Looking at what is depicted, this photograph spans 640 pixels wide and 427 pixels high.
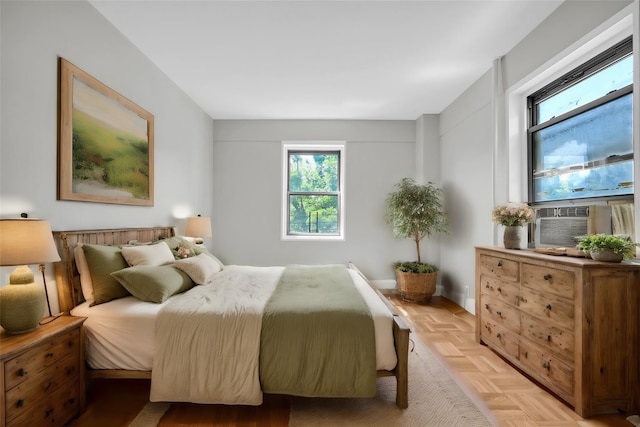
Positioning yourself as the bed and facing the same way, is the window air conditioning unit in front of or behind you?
in front

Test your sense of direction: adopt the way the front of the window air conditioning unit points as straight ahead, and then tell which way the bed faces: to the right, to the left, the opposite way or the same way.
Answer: the opposite way

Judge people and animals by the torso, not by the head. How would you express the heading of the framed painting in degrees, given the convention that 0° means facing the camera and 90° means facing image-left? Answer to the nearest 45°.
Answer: approximately 315°

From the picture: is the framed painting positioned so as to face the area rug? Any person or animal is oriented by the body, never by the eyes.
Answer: yes

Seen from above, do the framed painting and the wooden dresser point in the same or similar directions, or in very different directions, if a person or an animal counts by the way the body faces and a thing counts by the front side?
very different directions

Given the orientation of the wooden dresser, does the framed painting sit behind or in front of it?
in front

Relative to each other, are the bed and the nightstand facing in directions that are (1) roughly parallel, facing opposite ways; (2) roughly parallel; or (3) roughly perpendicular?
roughly parallel

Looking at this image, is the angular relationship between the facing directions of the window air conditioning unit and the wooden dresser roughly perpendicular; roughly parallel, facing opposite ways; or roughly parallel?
roughly parallel

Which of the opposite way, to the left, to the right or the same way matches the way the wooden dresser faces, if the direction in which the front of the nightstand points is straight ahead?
the opposite way

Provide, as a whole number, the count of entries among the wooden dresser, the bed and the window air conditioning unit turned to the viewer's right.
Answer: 1

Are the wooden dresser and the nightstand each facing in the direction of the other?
yes

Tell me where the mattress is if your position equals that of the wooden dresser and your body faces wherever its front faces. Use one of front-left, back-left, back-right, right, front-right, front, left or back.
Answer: front

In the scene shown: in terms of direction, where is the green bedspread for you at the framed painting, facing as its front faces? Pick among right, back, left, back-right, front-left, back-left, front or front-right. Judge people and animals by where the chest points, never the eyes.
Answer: front

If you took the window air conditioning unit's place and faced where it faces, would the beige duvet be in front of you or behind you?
in front

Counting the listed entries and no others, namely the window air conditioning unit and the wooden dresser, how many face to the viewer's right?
0

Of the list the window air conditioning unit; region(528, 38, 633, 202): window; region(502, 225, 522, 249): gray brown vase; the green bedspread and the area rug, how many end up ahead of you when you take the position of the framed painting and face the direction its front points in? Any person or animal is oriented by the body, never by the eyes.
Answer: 5

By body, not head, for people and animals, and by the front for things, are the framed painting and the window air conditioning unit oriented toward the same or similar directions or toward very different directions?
very different directions

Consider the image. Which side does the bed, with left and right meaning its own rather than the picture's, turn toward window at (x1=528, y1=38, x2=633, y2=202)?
front

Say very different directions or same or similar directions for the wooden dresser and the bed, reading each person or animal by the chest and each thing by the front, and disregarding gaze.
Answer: very different directions

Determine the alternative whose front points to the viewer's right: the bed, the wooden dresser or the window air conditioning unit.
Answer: the bed
